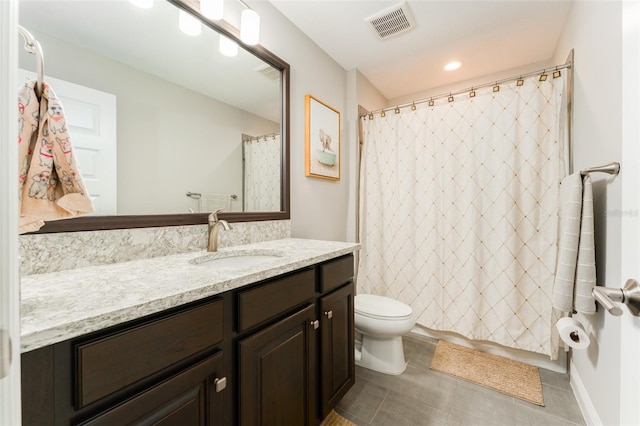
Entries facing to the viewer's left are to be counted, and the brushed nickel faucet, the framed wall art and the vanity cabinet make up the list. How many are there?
0

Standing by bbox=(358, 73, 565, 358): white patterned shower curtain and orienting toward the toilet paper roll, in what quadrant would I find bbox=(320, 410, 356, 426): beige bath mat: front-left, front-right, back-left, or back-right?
front-right

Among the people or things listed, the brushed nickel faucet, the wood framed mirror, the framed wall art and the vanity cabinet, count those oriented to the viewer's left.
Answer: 0

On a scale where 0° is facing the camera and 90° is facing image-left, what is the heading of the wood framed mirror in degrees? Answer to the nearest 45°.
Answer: approximately 315°

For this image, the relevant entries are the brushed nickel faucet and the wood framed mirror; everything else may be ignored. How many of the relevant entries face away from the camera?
0

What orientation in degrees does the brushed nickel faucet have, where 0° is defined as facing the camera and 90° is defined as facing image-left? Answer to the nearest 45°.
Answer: approximately 315°

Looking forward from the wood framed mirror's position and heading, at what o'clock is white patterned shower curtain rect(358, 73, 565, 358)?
The white patterned shower curtain is roughly at 11 o'clock from the wood framed mirror.

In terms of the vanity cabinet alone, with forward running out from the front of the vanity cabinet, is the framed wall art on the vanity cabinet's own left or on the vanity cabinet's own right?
on the vanity cabinet's own left

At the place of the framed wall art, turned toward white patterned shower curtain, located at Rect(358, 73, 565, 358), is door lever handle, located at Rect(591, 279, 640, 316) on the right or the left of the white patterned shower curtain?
right

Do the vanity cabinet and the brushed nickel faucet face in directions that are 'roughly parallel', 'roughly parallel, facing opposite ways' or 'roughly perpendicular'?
roughly parallel

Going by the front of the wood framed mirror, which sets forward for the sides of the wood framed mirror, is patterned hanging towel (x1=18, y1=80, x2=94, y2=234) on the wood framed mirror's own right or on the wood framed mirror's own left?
on the wood framed mirror's own right

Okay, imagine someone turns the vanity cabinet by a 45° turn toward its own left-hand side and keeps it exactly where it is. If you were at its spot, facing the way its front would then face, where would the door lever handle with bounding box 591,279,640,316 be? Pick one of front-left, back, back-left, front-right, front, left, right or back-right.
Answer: front-right

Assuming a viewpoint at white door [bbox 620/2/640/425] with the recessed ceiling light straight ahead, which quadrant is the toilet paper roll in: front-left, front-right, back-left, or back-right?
front-right

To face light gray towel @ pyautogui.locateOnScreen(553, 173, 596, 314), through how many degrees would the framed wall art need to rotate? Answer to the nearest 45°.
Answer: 0° — it already faces it
